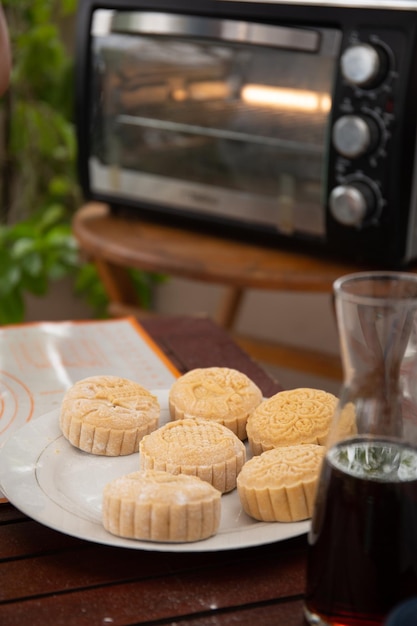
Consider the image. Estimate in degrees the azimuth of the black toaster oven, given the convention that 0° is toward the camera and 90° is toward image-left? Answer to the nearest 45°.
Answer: approximately 45°

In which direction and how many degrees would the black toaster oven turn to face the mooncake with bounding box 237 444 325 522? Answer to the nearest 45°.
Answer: approximately 45° to its left

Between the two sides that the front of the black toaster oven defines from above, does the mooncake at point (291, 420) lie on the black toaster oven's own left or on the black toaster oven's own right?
on the black toaster oven's own left

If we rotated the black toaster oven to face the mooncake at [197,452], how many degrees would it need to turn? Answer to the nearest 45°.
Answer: approximately 45° to its left

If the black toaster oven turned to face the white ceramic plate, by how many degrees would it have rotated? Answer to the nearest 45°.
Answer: approximately 45° to its left

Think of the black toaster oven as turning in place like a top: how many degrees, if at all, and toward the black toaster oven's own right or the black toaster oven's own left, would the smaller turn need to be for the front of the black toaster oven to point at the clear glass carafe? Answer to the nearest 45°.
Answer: approximately 45° to the black toaster oven's own left
